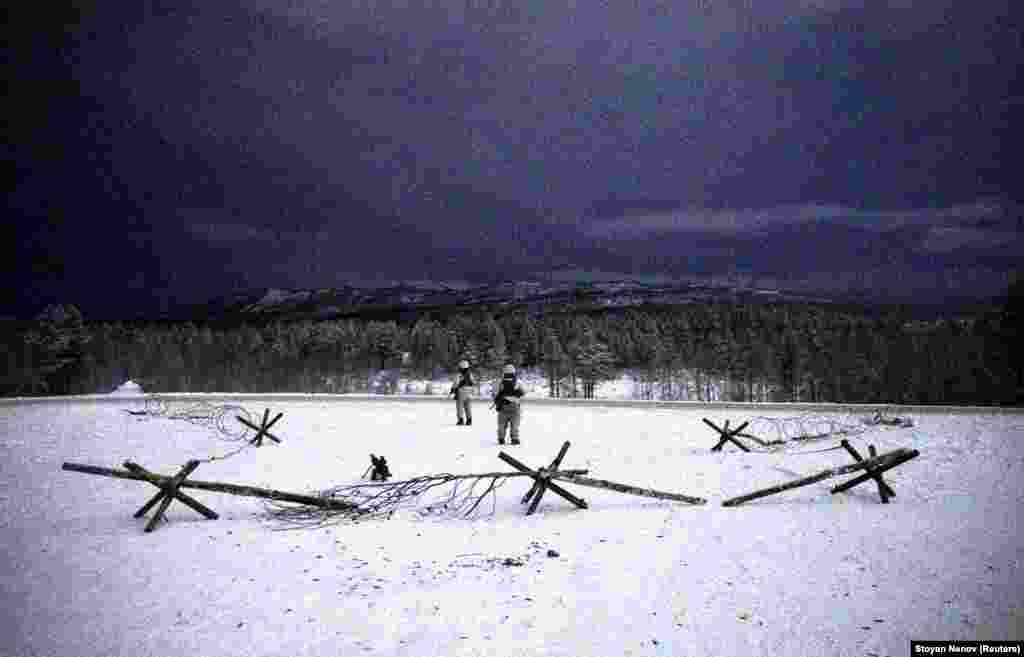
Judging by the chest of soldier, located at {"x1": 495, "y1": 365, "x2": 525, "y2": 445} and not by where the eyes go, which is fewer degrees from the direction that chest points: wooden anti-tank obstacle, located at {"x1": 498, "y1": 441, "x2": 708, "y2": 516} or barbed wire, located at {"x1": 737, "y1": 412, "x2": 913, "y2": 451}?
the wooden anti-tank obstacle

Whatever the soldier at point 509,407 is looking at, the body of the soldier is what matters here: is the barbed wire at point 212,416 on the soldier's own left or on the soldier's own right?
on the soldier's own right

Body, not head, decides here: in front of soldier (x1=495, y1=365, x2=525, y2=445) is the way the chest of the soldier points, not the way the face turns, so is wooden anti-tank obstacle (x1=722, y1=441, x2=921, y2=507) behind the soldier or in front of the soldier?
in front

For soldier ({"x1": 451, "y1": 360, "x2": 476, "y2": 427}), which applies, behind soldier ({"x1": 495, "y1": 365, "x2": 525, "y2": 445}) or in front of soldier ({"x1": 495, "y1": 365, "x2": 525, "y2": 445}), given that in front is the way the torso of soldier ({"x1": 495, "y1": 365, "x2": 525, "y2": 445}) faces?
behind

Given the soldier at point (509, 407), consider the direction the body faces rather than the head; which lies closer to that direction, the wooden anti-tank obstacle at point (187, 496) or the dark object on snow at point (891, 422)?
the wooden anti-tank obstacle

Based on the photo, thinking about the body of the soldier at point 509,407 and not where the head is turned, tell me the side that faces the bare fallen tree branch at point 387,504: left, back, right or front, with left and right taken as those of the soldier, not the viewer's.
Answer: front

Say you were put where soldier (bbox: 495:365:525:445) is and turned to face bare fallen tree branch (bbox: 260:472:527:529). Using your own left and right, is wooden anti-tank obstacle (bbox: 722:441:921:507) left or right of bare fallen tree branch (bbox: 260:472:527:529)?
left

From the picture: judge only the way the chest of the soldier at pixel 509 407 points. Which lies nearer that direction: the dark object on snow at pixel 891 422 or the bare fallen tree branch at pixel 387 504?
the bare fallen tree branch

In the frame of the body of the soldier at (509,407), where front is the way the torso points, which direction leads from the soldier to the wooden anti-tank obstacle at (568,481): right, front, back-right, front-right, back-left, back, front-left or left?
front

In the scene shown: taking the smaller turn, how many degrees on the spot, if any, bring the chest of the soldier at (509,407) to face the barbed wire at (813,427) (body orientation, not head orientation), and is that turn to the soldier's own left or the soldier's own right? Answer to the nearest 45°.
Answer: approximately 90° to the soldier's own right

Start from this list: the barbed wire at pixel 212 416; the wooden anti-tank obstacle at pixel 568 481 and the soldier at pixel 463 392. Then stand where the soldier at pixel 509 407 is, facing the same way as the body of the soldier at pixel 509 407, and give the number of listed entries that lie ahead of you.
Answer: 1
